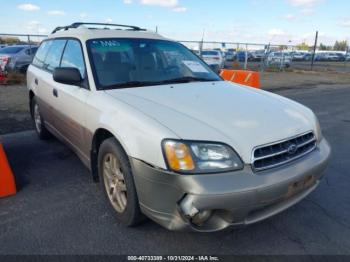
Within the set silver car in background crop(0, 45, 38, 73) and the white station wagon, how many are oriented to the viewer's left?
0

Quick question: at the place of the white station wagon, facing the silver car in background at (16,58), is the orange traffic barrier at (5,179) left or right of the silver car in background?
left

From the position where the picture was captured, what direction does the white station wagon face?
facing the viewer and to the right of the viewer

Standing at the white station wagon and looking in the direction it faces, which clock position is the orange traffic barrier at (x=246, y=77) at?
The orange traffic barrier is roughly at 8 o'clock from the white station wagon.

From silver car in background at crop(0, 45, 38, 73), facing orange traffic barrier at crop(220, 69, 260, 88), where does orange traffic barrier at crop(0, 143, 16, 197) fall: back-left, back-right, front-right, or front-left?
front-right

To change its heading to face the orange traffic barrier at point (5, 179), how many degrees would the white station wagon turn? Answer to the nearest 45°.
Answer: approximately 135° to its right

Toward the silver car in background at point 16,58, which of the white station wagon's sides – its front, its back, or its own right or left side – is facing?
back
